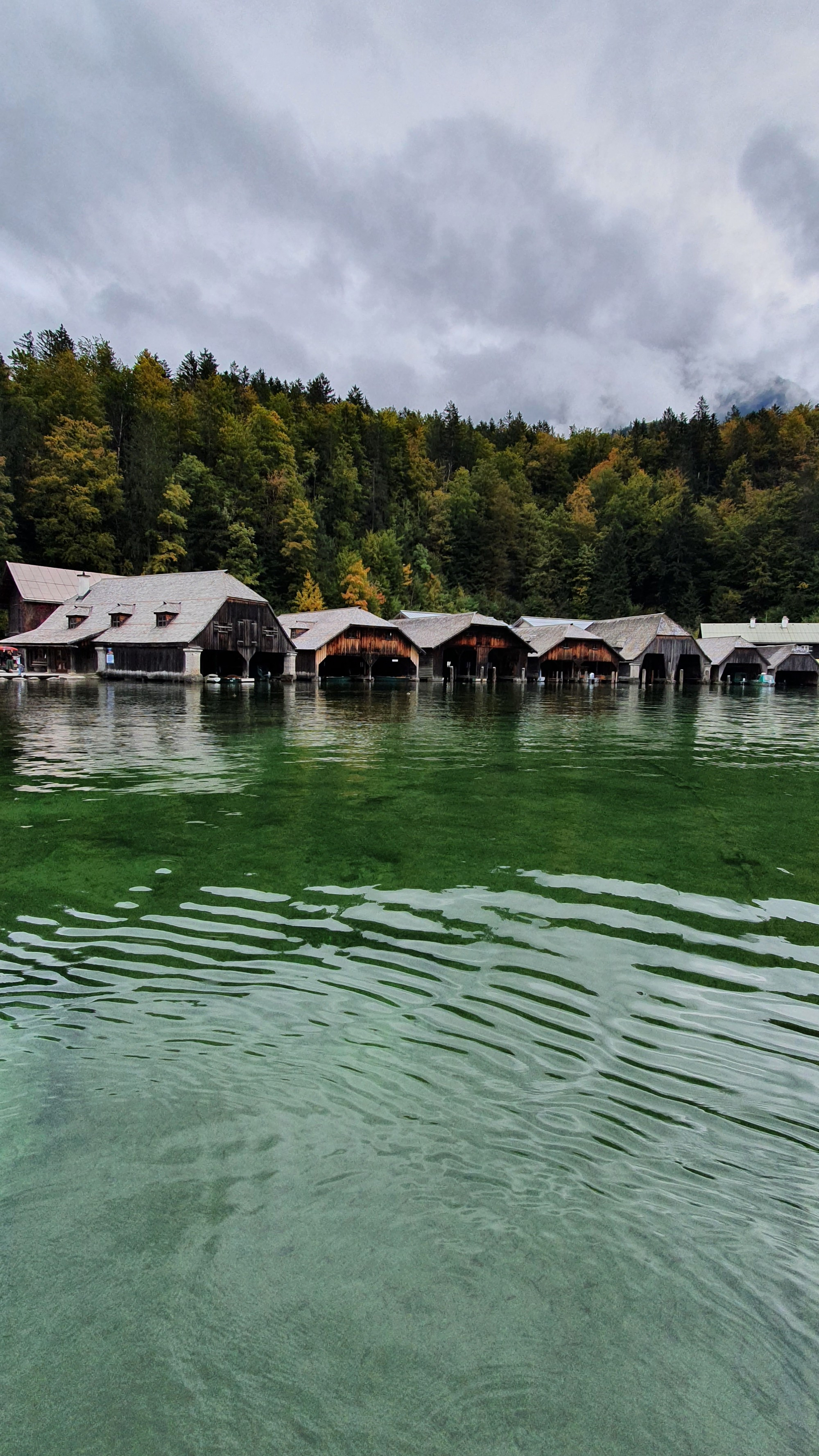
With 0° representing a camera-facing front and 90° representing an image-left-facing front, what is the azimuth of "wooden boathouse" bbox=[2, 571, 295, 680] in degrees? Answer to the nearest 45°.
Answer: approximately 315°
